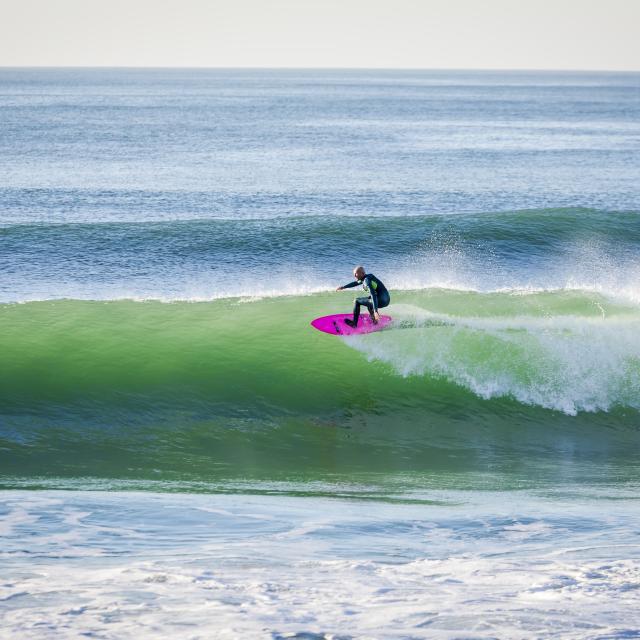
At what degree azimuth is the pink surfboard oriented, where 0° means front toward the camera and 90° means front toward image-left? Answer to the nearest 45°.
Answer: approximately 90°
